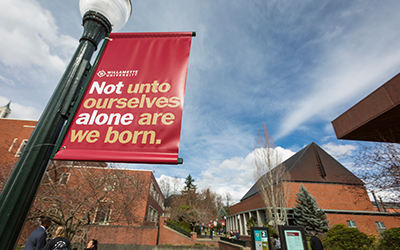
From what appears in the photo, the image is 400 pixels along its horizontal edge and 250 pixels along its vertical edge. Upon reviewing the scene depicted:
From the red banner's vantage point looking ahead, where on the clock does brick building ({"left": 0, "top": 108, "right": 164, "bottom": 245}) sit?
The brick building is roughly at 6 o'clock from the red banner.

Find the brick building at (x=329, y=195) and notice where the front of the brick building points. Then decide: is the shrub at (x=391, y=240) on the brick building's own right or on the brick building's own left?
on the brick building's own left
